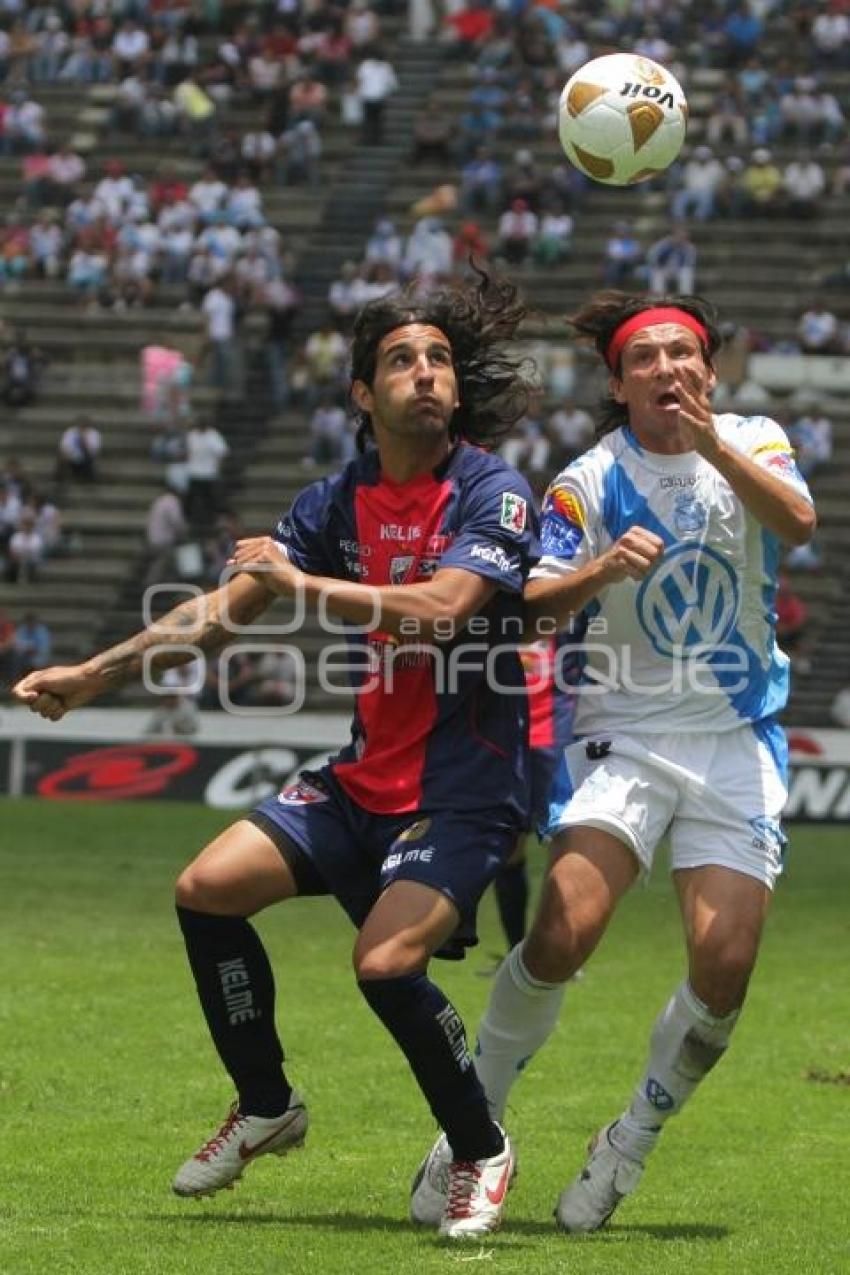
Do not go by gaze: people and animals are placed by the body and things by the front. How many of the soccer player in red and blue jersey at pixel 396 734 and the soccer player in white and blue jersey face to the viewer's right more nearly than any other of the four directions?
0

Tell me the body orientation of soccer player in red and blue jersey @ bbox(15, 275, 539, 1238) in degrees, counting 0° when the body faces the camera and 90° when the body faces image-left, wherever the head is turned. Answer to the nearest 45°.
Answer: approximately 45°

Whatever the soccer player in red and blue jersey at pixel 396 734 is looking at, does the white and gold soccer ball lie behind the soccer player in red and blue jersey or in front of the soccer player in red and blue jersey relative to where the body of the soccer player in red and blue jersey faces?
in front

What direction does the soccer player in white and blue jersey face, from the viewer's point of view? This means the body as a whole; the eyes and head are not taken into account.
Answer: toward the camera

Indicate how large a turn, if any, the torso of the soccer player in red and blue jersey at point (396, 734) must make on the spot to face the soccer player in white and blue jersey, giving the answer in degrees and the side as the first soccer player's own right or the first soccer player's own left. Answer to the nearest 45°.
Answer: approximately 135° to the first soccer player's own left
